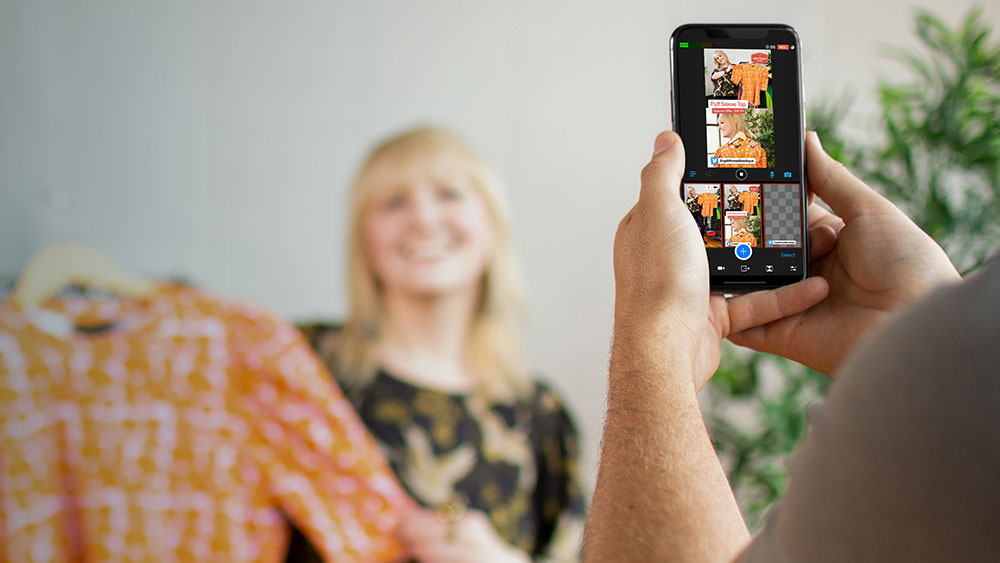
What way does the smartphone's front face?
toward the camera

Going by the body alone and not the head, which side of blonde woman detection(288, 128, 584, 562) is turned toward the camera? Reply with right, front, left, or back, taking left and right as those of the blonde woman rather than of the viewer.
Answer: front

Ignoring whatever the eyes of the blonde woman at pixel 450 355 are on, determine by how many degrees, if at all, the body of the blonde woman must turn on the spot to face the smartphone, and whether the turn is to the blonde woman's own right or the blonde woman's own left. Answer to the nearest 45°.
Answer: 0° — they already face it

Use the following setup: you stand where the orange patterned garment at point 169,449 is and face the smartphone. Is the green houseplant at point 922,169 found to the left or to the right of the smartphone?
left

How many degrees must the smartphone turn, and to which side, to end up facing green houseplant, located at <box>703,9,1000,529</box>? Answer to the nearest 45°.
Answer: approximately 180°

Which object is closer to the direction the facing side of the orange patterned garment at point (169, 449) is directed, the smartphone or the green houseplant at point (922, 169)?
the smartphone

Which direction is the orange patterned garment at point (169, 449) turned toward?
toward the camera

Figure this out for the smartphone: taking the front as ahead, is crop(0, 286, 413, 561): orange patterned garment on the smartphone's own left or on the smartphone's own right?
on the smartphone's own right

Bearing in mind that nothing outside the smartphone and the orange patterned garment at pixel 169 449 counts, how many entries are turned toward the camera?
2

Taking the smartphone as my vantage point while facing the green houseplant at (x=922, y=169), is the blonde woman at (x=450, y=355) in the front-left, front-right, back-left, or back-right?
front-left
